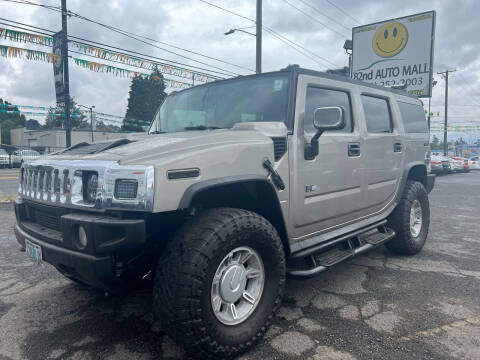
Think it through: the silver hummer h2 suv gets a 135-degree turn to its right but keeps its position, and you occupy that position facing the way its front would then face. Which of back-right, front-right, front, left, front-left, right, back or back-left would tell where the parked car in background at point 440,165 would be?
front-right

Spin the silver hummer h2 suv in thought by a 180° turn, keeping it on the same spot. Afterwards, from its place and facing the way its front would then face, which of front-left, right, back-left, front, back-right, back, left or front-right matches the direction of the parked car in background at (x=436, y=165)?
front

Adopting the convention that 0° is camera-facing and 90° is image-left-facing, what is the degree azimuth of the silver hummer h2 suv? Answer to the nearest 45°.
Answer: approximately 45°

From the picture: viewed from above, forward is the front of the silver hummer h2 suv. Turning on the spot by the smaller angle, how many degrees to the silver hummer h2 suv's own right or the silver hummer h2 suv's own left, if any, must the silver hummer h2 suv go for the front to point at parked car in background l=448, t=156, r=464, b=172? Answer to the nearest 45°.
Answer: approximately 180°

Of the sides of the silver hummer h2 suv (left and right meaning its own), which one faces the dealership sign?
back

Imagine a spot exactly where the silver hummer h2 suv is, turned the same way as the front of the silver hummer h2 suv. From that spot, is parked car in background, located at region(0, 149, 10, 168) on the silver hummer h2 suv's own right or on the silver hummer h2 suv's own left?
on the silver hummer h2 suv's own right

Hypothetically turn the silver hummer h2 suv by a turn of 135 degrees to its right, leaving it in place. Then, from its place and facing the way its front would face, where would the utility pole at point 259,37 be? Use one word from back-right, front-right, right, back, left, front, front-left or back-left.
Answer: front
